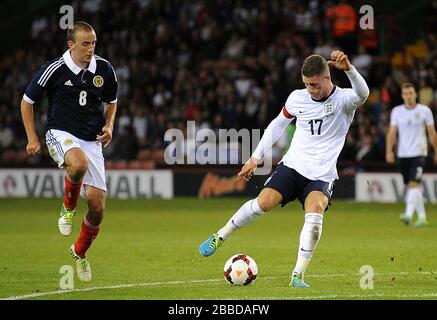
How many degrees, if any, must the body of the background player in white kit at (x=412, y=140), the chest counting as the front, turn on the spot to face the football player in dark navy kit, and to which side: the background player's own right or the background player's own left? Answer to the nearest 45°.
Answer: approximately 45° to the background player's own right

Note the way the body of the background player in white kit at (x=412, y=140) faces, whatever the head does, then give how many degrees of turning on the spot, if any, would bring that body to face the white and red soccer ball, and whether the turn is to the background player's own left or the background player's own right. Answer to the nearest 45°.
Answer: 0° — they already face it

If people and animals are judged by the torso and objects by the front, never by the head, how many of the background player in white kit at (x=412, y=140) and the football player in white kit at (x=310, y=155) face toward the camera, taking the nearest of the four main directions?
2

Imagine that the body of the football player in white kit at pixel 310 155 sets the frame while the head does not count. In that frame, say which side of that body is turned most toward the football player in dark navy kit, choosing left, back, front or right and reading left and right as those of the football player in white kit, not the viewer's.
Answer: right

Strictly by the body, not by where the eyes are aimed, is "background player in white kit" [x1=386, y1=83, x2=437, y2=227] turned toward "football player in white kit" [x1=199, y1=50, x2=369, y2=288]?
yes

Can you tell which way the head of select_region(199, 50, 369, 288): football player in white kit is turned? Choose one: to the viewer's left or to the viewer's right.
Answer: to the viewer's left
